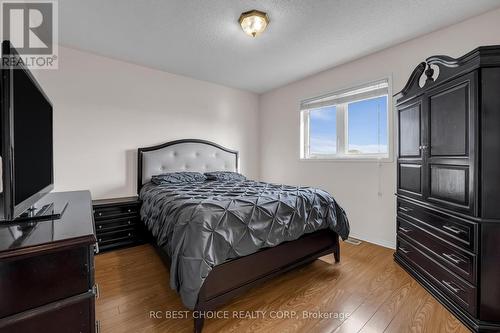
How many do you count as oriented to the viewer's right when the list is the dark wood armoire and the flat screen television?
1

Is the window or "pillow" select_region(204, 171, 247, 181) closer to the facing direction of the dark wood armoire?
the pillow

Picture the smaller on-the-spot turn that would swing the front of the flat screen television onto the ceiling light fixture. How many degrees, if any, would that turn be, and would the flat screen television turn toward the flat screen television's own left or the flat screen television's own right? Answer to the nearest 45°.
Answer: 0° — it already faces it

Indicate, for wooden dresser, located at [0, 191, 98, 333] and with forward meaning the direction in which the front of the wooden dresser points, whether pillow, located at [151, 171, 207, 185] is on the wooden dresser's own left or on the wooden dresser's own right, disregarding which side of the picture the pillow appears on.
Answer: on the wooden dresser's own left

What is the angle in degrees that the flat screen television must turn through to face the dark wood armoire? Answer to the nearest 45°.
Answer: approximately 45° to its right

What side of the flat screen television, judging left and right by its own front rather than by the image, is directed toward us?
right

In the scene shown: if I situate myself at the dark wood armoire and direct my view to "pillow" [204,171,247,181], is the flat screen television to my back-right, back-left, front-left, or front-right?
front-left

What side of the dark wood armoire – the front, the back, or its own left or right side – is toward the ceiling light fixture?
front

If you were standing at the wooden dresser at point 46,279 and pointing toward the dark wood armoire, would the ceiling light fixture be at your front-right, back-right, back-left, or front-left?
front-left

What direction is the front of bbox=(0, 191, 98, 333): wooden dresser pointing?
to the viewer's right

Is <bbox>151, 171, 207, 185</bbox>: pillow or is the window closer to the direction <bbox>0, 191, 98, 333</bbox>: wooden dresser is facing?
the window

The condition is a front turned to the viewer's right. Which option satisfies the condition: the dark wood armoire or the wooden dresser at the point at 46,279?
the wooden dresser

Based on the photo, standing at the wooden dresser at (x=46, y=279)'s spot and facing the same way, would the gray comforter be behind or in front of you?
in front

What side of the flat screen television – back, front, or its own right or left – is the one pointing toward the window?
front
